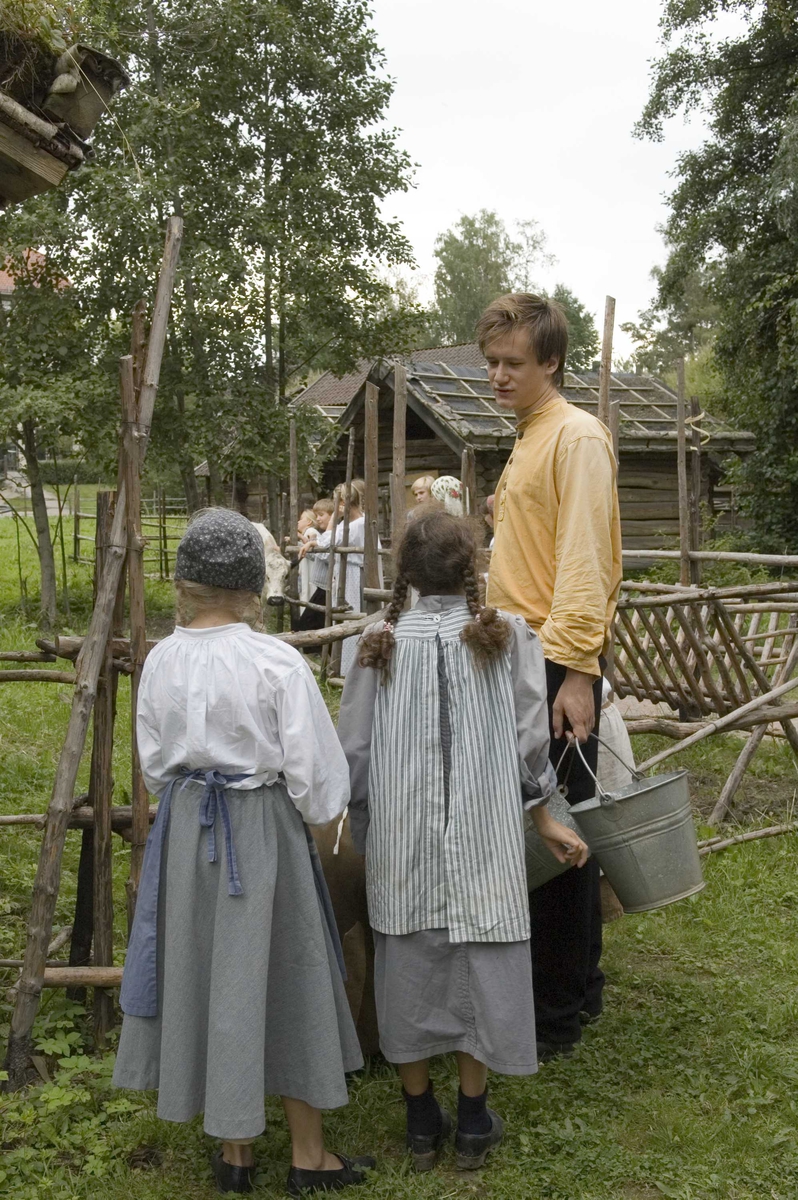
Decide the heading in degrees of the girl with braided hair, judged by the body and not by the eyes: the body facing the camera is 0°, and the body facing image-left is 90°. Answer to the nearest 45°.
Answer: approximately 180°

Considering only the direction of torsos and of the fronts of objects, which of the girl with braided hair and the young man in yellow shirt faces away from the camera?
the girl with braided hair

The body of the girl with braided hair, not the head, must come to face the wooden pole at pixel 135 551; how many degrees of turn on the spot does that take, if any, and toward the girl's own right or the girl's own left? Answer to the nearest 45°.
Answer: approximately 45° to the girl's own left

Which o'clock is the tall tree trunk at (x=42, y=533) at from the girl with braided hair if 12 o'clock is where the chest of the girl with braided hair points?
The tall tree trunk is roughly at 11 o'clock from the girl with braided hair.

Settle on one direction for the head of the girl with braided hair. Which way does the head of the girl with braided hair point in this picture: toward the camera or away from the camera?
away from the camera

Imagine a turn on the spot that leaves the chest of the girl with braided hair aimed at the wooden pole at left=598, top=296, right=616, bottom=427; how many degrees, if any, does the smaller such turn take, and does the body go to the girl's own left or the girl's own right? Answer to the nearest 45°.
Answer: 0° — they already face it

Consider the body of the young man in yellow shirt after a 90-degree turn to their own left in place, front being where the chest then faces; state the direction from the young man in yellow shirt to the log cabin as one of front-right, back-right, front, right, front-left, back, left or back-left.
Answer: back-left

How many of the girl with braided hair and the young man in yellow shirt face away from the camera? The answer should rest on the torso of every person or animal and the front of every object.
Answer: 1

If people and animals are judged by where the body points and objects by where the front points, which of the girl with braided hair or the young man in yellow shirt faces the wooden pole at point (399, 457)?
the girl with braided hair

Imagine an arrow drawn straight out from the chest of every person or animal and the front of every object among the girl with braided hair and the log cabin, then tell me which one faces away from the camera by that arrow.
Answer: the girl with braided hair
